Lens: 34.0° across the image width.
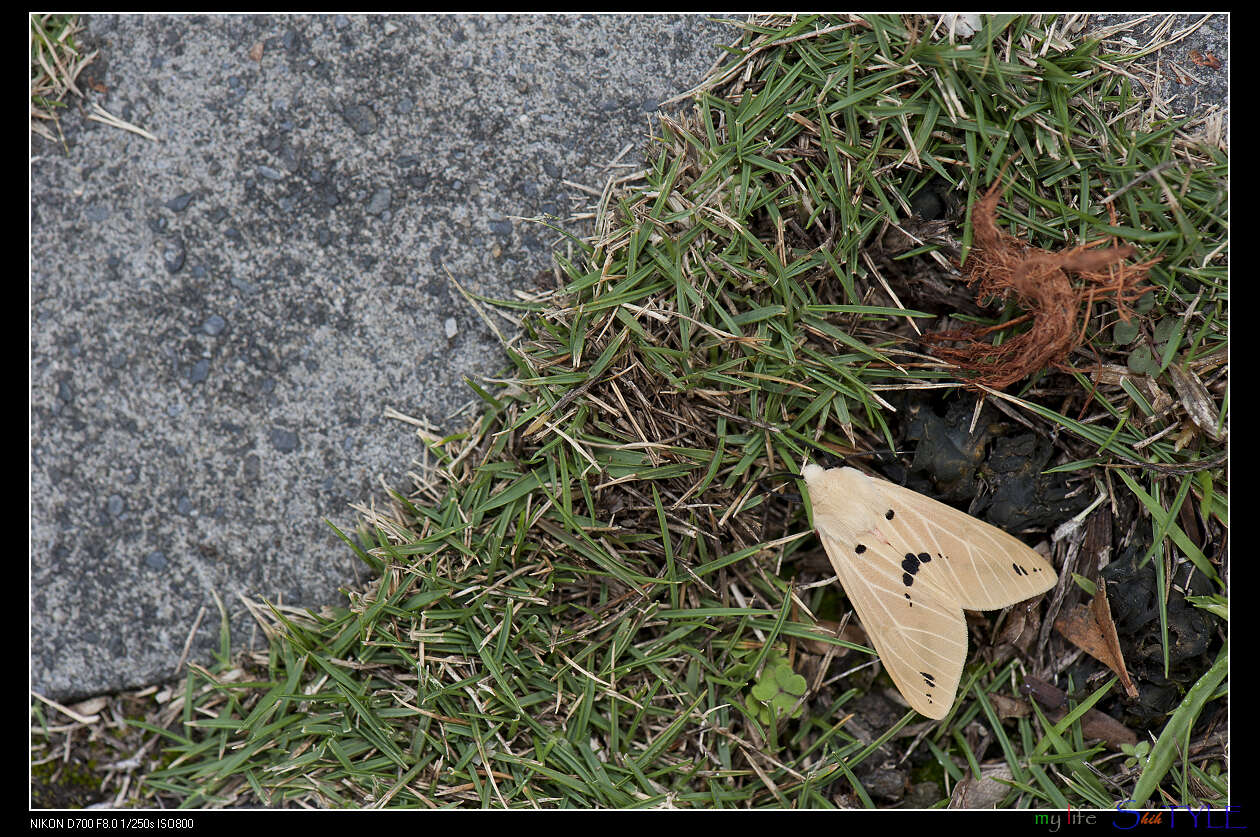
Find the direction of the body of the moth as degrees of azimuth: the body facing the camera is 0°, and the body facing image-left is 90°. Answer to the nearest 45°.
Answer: approximately 135°

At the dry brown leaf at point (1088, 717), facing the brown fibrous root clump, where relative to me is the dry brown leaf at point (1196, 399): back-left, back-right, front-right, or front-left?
front-right

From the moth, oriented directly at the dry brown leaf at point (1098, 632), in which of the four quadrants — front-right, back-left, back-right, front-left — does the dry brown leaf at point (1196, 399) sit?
front-left

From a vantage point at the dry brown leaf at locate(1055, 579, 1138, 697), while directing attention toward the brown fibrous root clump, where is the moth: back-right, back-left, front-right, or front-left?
front-left
